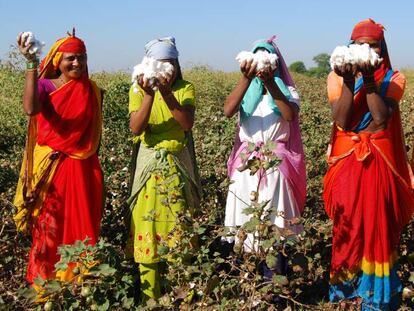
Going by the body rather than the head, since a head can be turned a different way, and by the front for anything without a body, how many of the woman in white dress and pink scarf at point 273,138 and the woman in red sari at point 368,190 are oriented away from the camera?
0

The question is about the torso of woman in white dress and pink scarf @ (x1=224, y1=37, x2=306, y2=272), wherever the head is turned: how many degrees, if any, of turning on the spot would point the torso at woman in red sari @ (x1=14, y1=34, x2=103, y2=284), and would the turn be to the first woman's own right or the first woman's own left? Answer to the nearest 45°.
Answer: approximately 45° to the first woman's own right

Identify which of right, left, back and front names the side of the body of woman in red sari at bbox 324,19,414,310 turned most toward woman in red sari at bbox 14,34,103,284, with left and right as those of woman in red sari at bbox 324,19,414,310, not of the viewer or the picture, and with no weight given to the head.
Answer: right

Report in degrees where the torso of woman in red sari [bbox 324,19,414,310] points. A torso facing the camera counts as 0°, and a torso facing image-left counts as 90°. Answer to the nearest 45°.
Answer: approximately 0°

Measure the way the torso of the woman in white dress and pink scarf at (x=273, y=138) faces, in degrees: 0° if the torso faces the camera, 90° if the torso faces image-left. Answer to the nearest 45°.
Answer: approximately 45°
